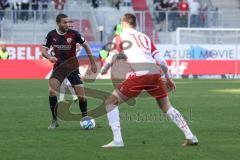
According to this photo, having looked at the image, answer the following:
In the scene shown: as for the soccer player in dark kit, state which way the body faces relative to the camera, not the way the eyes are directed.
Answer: toward the camera

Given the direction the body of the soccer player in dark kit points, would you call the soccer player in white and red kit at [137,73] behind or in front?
in front

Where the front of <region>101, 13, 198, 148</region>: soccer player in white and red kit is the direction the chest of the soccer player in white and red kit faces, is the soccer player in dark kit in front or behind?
in front

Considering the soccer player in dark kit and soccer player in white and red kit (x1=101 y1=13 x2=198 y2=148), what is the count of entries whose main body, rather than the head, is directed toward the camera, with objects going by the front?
1

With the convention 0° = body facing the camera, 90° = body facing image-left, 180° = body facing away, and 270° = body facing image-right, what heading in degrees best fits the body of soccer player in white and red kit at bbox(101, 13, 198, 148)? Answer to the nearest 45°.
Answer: approximately 135°

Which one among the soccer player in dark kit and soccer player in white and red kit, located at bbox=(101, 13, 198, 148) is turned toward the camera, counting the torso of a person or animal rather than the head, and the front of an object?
the soccer player in dark kit
